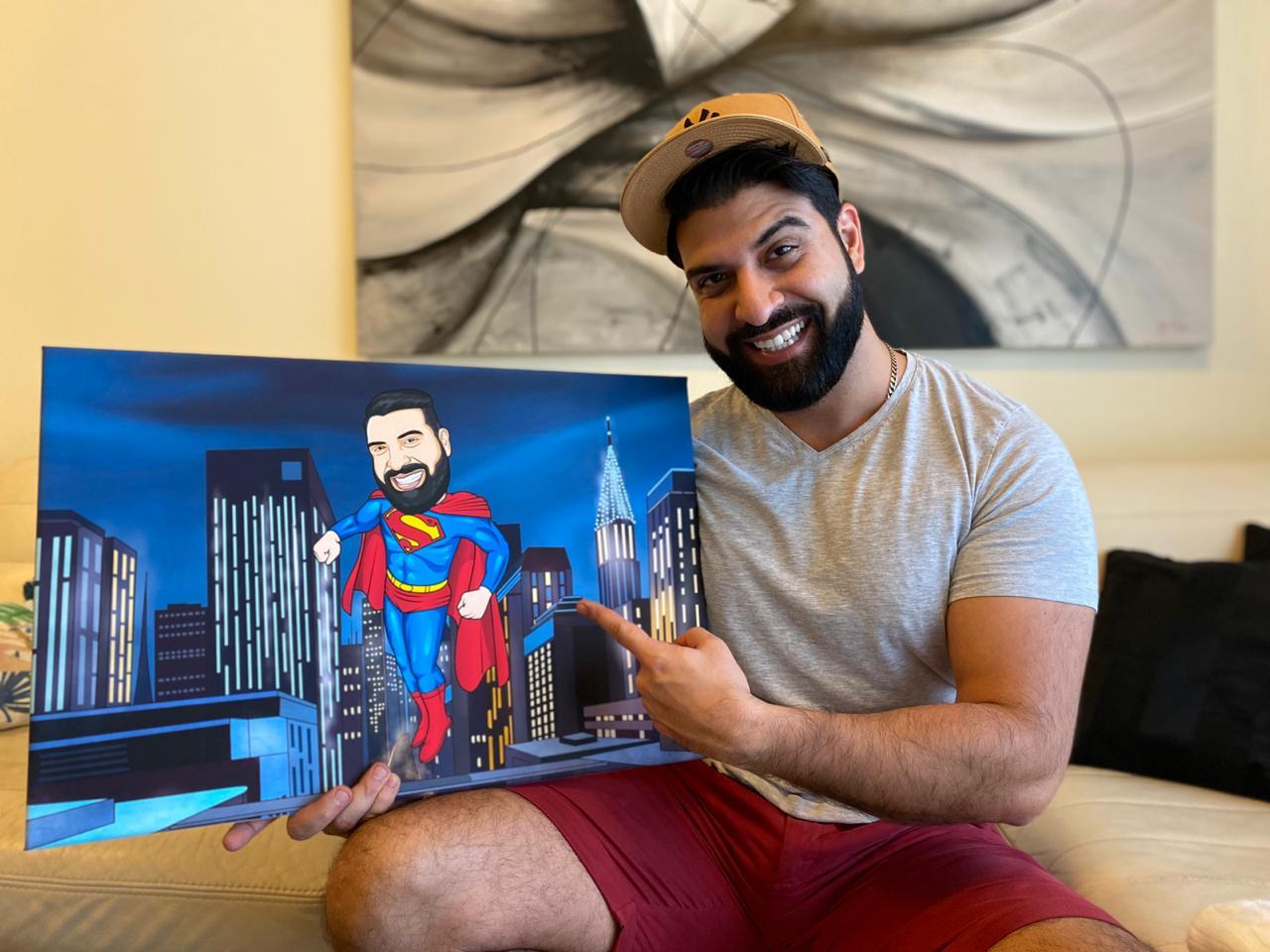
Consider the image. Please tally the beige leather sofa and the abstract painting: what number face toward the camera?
2

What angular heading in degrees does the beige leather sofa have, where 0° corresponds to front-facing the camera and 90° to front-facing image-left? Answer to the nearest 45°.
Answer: approximately 0°

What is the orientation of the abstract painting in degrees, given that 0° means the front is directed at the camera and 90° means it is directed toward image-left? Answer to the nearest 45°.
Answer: approximately 0°
